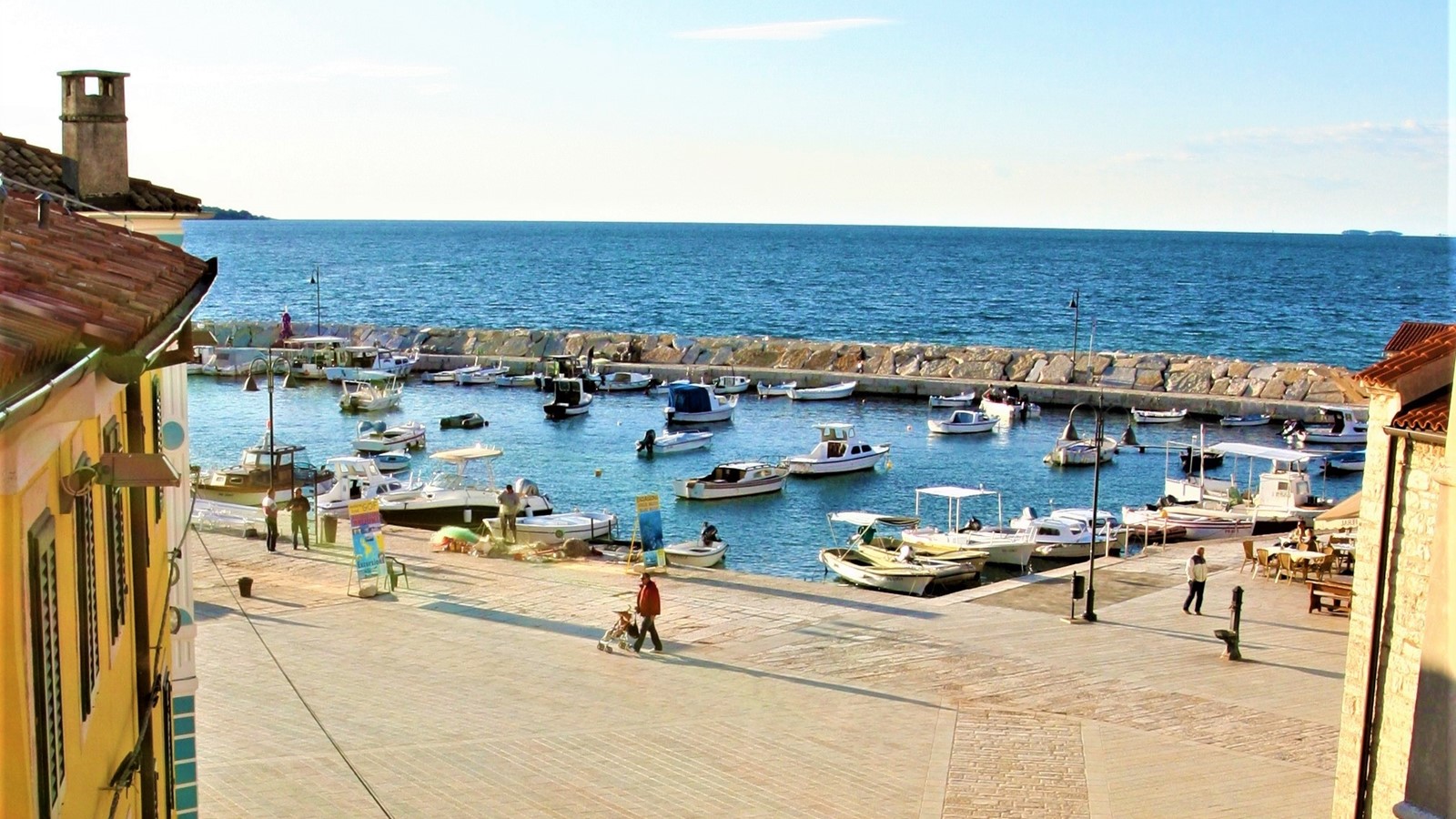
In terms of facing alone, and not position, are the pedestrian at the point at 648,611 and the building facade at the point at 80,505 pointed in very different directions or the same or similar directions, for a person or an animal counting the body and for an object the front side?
very different directions

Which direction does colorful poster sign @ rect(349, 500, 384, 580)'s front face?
toward the camera

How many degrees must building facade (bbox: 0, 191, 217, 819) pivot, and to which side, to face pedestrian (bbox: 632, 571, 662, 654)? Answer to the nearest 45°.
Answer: approximately 45° to its left

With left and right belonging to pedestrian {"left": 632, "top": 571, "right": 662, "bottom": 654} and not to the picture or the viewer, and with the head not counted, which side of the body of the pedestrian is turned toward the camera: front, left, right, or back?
left

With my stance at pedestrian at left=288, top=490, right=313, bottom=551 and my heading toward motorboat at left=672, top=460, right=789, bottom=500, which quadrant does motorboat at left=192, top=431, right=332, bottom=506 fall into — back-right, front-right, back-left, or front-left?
front-left

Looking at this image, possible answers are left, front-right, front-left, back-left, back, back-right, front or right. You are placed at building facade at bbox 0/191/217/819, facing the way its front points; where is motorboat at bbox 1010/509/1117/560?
front-left

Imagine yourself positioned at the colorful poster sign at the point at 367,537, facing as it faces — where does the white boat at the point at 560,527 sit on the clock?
The white boat is roughly at 7 o'clock from the colorful poster sign.

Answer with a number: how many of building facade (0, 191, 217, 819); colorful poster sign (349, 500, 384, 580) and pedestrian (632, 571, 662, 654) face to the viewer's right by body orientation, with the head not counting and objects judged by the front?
1

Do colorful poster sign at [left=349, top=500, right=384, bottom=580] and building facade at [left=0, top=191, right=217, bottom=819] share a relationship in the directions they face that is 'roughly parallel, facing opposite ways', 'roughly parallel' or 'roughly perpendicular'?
roughly perpendicular

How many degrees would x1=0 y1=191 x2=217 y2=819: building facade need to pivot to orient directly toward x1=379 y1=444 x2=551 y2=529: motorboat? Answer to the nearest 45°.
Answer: approximately 90° to its left

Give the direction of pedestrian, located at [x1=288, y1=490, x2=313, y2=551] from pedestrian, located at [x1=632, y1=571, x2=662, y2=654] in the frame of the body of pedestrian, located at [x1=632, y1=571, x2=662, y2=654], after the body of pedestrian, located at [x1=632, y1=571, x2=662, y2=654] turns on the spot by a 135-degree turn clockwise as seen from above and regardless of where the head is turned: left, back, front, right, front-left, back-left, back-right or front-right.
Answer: left

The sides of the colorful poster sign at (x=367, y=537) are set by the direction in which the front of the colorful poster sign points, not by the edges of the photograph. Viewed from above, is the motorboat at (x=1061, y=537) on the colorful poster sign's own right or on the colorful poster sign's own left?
on the colorful poster sign's own left

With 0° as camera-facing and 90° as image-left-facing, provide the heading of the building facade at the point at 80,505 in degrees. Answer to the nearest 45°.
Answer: approximately 270°

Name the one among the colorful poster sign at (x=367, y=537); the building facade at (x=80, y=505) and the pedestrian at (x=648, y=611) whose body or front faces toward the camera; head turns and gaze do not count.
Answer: the colorful poster sign

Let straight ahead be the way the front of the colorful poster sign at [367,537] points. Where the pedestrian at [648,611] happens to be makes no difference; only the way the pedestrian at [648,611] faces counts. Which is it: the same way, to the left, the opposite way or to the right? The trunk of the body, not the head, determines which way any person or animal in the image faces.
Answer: to the right

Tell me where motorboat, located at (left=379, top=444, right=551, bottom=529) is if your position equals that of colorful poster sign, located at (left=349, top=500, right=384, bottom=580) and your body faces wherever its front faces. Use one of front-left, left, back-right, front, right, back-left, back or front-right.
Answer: back

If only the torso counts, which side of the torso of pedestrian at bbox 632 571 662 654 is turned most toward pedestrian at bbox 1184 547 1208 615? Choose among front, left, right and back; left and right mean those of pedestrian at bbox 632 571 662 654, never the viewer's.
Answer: back

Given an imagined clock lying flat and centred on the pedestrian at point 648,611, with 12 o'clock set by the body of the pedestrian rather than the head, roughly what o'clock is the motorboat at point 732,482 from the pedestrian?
The motorboat is roughly at 3 o'clock from the pedestrian.
